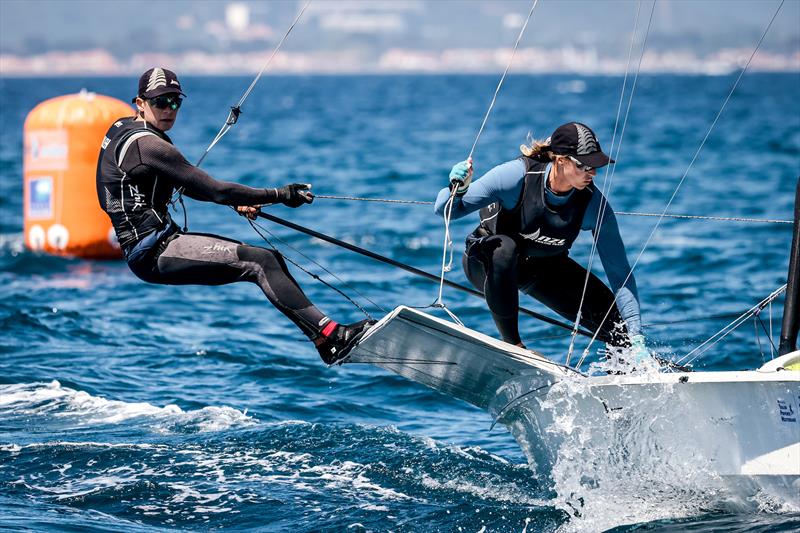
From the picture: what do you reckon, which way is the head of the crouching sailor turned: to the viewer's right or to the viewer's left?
to the viewer's right

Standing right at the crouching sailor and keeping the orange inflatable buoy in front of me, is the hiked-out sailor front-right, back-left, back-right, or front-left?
front-left

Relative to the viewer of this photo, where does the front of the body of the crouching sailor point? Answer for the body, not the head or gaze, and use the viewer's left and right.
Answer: facing the viewer and to the right of the viewer

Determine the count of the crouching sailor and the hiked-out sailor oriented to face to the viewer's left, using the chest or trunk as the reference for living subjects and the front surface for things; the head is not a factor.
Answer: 0

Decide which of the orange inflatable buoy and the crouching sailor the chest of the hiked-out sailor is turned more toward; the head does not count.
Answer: the crouching sailor

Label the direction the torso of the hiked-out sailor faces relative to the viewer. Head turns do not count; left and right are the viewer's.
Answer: facing to the right of the viewer

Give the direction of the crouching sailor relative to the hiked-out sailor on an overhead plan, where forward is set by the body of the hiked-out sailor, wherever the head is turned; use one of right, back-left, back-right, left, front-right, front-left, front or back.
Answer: front

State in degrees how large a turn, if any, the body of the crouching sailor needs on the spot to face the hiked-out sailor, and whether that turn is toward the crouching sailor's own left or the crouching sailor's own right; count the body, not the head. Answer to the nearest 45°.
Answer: approximately 135° to the crouching sailor's own right

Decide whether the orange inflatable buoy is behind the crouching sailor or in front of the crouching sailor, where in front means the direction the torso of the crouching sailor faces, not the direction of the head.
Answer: behind
